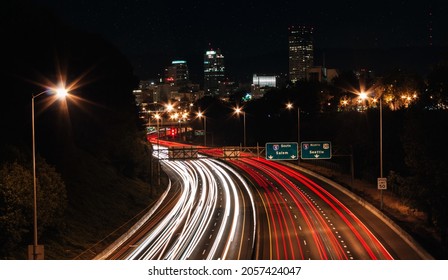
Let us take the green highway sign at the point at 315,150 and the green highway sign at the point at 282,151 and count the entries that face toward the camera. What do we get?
2

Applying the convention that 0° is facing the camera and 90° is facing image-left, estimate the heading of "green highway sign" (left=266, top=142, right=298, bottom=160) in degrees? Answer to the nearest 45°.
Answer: approximately 0°

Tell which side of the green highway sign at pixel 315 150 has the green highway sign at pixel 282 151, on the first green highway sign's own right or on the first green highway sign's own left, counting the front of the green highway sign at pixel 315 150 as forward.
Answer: on the first green highway sign's own right

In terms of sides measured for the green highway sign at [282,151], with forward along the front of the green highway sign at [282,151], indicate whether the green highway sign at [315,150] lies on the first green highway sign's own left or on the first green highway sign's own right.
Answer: on the first green highway sign's own left
